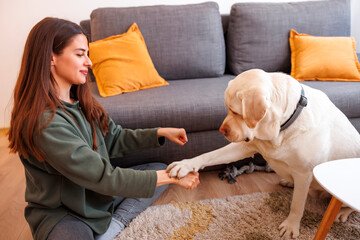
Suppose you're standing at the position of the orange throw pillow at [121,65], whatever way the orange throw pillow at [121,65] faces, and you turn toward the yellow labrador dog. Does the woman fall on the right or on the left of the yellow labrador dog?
right

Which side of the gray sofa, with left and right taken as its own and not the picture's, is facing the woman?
front

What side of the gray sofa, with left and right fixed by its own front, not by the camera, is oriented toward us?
front

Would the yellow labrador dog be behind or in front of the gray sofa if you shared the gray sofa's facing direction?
in front

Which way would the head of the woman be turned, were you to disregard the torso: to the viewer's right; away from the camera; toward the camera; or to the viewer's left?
to the viewer's right

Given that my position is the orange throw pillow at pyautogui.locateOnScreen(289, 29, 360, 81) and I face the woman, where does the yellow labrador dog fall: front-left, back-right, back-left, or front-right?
front-left
